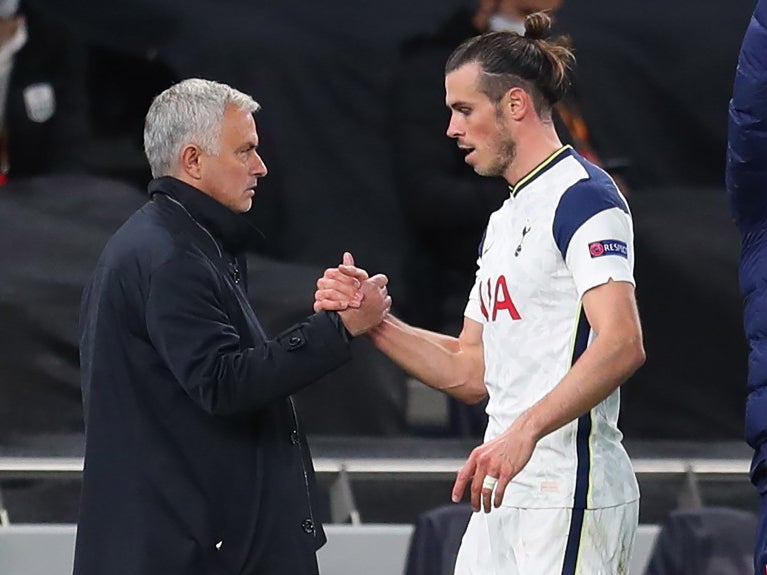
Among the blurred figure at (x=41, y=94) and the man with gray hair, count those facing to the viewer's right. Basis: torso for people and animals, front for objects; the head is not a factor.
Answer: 1

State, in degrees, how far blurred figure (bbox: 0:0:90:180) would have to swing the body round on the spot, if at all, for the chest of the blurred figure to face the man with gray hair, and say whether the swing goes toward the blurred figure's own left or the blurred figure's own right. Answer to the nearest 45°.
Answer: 0° — they already face them

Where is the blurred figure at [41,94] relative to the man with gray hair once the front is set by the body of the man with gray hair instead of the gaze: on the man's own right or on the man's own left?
on the man's own left

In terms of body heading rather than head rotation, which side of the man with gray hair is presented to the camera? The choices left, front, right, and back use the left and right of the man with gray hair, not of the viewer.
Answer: right

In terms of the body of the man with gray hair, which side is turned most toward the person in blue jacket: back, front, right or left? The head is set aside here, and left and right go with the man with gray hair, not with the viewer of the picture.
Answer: front

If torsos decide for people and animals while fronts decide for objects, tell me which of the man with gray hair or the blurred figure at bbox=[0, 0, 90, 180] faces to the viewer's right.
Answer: the man with gray hair

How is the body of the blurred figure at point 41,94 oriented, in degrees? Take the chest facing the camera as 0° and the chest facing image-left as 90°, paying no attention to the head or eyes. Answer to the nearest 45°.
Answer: approximately 0°

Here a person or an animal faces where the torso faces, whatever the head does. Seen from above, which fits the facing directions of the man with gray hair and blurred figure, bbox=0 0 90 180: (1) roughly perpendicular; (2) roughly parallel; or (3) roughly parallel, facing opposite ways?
roughly perpendicular
